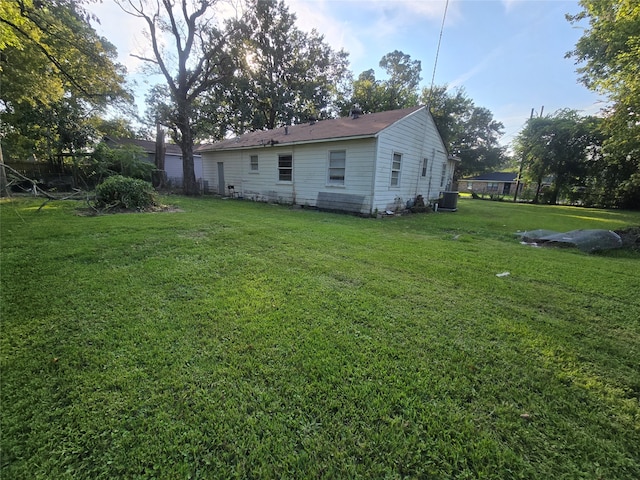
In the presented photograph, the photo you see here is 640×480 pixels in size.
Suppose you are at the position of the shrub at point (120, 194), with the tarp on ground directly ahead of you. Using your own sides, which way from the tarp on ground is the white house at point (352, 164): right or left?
left

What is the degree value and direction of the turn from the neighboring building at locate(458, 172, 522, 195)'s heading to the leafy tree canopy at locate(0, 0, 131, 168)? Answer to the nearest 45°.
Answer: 0° — it already faces it

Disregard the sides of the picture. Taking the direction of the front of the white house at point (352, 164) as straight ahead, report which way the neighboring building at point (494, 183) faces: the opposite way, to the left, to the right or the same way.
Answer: the opposite way

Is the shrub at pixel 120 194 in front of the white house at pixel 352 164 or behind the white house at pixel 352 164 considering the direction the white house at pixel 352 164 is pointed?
behind

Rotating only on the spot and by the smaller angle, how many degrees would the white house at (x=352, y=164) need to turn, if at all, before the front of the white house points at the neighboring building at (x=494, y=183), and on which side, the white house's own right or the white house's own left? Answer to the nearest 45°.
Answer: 0° — it already faces it

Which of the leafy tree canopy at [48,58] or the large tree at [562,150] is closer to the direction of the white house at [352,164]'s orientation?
the large tree

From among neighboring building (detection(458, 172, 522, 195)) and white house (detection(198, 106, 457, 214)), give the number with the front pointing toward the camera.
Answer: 1

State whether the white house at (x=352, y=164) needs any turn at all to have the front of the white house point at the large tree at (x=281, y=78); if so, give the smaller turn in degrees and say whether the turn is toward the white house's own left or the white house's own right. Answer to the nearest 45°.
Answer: approximately 45° to the white house's own left

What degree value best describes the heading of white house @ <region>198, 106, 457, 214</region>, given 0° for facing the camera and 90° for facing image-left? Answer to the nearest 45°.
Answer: approximately 225°
